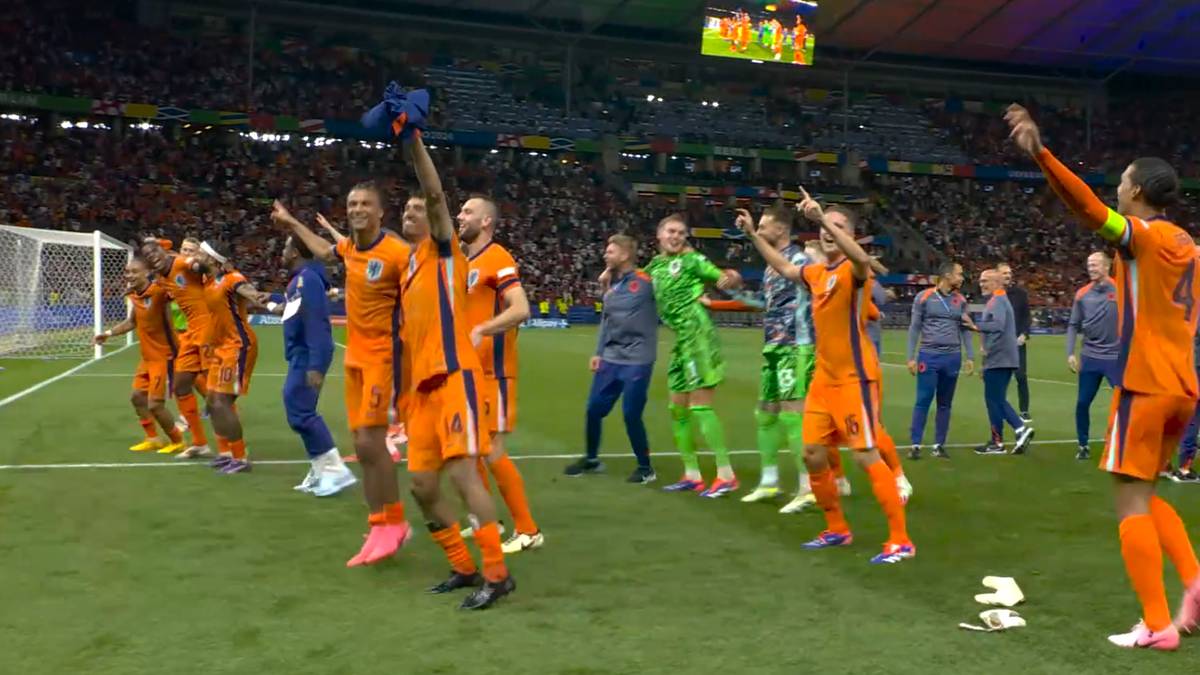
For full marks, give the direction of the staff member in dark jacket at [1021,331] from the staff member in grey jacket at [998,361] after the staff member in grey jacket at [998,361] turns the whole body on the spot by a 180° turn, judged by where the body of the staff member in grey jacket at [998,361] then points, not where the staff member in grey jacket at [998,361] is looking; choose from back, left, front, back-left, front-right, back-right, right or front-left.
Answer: left

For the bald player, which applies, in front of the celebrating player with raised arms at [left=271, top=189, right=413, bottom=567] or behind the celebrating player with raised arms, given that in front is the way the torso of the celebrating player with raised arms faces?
behind

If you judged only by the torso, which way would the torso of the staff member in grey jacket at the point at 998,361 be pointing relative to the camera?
to the viewer's left

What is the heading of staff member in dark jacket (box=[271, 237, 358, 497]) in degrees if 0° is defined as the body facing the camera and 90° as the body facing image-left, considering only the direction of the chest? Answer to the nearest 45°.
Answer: approximately 90°

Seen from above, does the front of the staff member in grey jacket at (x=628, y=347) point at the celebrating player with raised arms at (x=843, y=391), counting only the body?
no

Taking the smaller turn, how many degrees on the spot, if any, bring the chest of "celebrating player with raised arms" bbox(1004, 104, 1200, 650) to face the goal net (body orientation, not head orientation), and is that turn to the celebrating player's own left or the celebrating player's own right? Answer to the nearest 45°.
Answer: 0° — they already face it

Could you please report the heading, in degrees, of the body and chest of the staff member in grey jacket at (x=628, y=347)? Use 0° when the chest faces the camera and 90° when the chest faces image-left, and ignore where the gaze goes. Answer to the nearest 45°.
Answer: approximately 45°

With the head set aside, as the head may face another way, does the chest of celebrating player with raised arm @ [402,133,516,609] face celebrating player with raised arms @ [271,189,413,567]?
no

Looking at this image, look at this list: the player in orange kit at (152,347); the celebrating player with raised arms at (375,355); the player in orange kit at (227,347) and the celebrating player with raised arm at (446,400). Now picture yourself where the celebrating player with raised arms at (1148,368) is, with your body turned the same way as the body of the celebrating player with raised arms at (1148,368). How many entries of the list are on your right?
0

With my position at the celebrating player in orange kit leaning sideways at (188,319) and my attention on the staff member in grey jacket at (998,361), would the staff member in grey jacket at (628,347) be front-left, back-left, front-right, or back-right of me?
front-right

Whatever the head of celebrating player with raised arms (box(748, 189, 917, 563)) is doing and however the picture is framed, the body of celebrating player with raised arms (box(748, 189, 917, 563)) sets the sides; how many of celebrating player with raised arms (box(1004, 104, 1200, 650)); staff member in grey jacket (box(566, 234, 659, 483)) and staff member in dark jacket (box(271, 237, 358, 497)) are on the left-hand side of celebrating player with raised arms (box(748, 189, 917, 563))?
1

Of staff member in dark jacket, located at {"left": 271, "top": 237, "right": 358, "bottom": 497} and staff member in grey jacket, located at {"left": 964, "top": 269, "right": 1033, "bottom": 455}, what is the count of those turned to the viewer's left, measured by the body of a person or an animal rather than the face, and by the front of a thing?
2

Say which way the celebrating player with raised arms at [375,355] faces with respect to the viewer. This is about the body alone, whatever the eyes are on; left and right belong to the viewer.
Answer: facing the viewer and to the left of the viewer

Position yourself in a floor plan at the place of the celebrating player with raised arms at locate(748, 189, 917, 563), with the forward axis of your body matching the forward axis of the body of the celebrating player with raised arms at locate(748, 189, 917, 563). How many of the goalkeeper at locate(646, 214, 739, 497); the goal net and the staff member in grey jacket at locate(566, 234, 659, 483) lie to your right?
3

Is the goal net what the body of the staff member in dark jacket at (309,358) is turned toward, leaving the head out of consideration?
no
